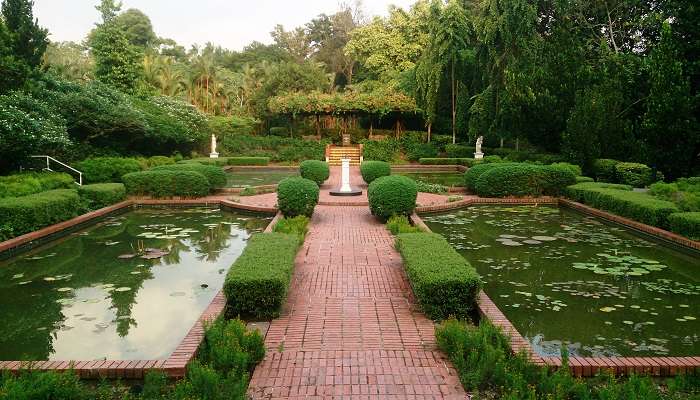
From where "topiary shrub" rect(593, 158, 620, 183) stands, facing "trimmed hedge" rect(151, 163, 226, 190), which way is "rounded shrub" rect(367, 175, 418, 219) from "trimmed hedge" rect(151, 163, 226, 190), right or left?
left

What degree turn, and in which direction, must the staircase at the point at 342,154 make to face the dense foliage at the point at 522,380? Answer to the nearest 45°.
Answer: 0° — it already faces it

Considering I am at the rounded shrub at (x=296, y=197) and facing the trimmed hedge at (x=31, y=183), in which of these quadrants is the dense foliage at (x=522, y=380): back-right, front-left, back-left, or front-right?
back-left

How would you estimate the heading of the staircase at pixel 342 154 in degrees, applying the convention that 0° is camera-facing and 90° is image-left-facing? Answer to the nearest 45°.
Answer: approximately 0°

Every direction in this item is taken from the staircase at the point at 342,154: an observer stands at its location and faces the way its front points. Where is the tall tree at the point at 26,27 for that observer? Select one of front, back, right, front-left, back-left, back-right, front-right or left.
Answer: front-right

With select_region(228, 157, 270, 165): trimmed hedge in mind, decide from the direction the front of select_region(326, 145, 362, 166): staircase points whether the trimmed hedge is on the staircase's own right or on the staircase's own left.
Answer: on the staircase's own right

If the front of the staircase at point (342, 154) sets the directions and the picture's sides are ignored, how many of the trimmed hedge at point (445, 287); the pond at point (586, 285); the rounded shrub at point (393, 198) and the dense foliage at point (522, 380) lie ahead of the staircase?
4

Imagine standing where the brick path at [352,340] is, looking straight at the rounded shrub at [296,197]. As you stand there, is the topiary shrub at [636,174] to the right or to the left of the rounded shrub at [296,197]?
right
